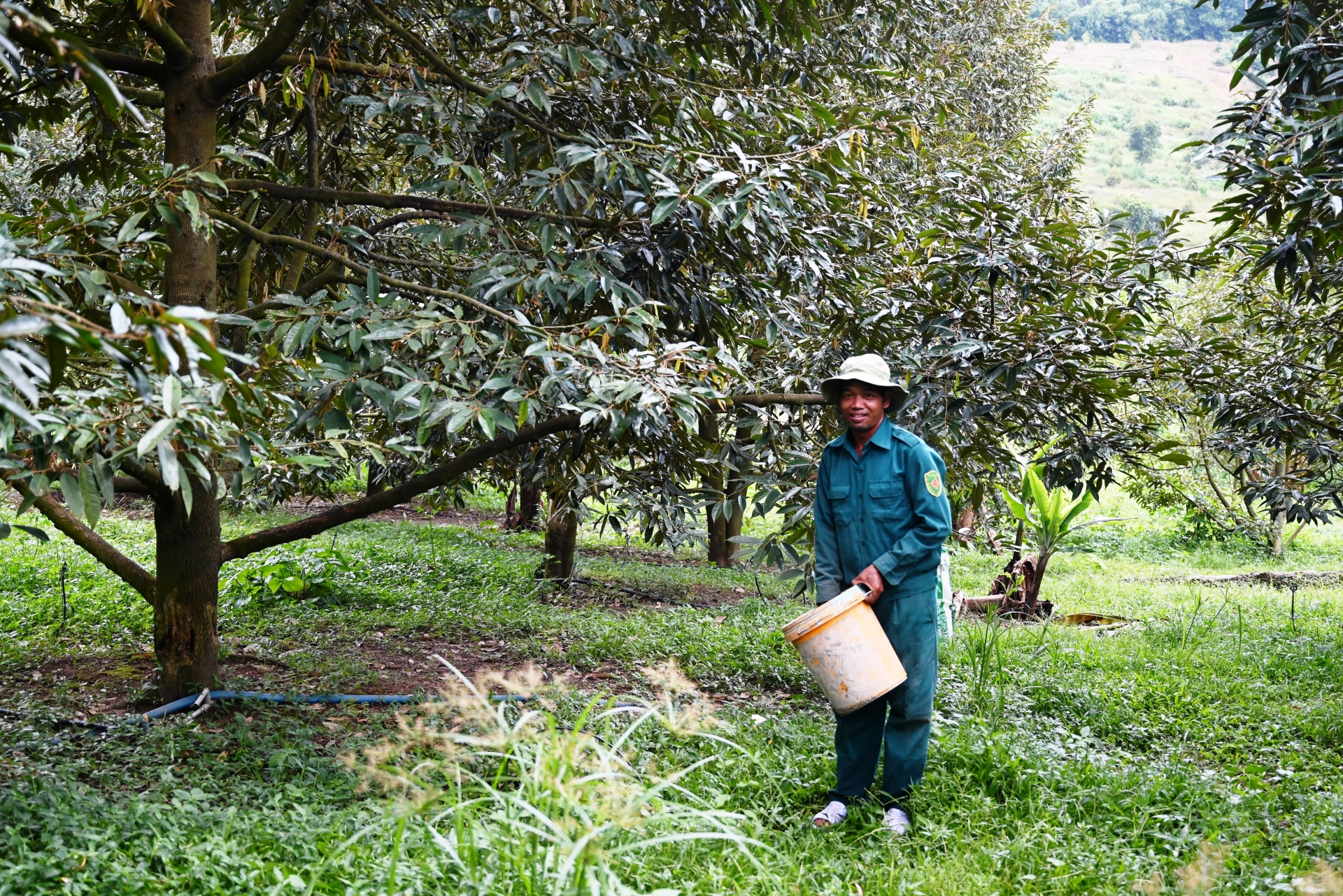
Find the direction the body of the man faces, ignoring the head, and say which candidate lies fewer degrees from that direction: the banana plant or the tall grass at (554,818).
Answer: the tall grass

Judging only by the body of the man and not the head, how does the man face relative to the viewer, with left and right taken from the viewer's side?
facing the viewer and to the left of the viewer

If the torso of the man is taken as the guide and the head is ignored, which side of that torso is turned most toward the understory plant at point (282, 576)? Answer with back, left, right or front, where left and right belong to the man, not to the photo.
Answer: right

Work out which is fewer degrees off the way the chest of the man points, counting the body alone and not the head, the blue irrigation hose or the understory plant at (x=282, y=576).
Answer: the blue irrigation hose

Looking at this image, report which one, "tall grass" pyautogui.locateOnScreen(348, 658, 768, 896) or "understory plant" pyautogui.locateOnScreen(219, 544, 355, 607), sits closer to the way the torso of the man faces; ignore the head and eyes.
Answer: the tall grass

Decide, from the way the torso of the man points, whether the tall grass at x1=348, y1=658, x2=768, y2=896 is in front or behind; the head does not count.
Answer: in front

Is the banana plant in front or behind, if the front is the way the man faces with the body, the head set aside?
behind
